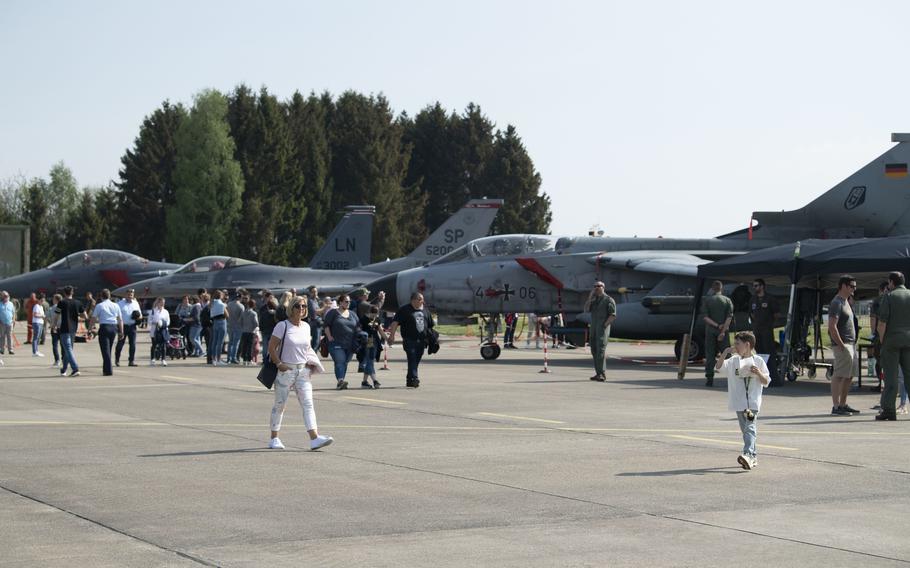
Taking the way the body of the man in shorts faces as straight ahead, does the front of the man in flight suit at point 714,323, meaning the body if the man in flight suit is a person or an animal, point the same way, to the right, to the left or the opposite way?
to the left

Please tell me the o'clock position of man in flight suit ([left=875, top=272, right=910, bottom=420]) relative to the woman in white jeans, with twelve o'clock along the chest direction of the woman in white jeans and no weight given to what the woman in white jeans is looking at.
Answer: The man in flight suit is roughly at 10 o'clock from the woman in white jeans.

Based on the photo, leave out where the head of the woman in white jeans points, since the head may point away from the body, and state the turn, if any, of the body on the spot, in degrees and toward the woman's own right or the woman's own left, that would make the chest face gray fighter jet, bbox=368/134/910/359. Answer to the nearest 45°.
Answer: approximately 90° to the woman's own left

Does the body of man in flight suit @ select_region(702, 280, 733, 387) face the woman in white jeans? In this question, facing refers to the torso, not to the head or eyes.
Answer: no

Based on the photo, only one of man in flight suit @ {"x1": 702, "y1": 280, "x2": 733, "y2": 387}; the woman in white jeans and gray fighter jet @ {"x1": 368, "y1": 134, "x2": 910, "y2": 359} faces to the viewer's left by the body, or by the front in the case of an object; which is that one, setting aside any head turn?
the gray fighter jet

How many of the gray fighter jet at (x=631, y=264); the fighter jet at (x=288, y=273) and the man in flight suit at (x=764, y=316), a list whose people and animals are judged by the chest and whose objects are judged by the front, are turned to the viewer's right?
0

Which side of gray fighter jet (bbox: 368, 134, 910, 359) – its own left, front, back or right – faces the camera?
left

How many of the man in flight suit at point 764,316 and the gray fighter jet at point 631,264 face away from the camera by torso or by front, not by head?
0

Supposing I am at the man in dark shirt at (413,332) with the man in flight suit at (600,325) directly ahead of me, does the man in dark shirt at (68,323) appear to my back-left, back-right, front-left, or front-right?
back-left

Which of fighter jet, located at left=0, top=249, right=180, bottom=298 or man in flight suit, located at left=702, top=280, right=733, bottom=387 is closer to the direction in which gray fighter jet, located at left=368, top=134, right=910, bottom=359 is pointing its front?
the fighter jet

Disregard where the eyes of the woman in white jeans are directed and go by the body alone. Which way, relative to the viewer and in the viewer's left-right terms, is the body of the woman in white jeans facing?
facing the viewer and to the right of the viewer

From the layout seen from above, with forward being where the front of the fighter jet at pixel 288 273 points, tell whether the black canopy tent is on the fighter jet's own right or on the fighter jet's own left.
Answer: on the fighter jet's own left

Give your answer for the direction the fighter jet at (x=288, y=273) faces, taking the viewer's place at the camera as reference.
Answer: facing to the left of the viewer
